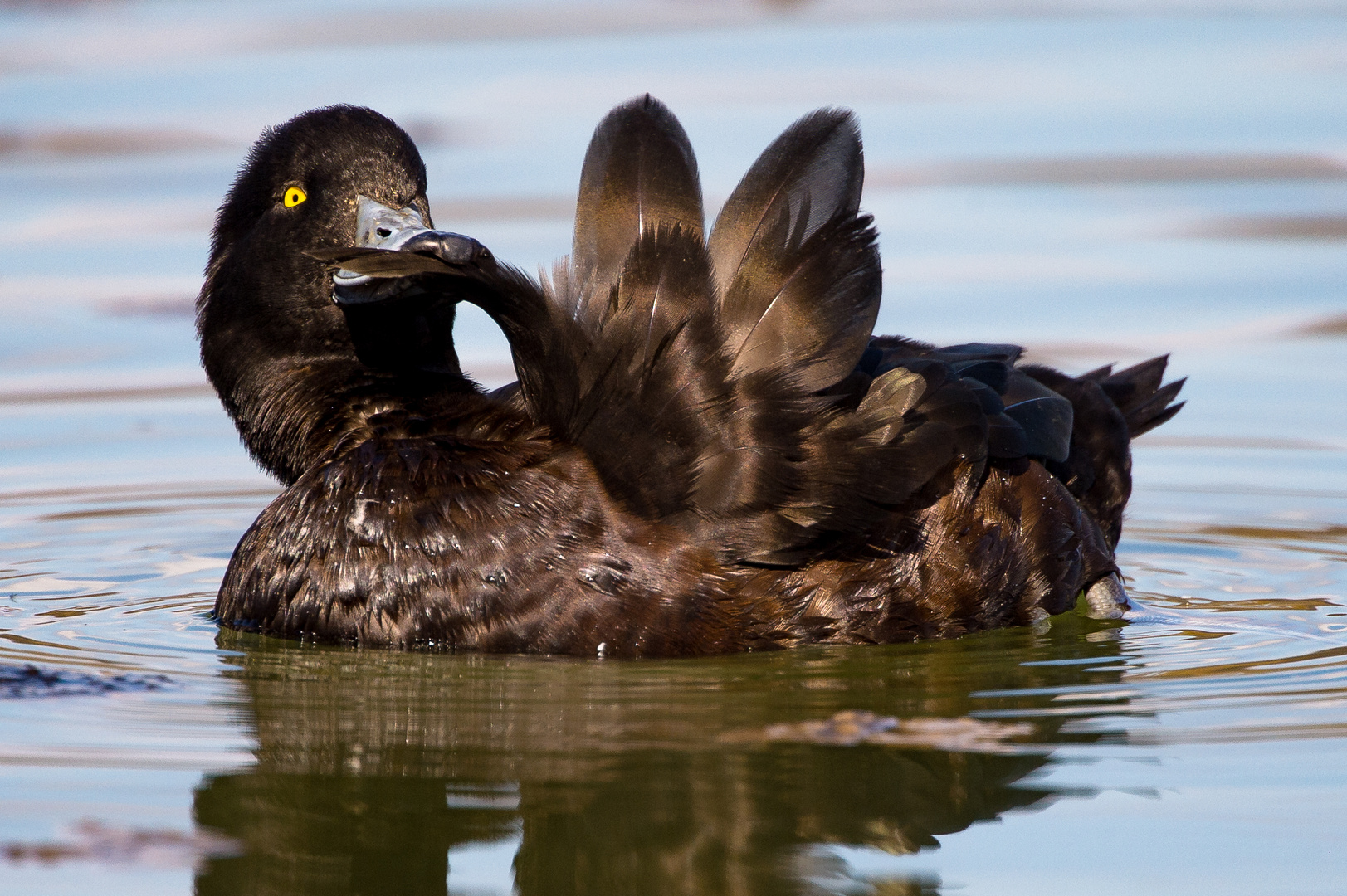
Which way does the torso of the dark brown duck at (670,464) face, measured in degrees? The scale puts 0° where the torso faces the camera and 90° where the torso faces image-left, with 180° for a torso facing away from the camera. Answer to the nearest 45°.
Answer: approximately 90°
